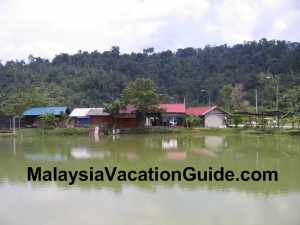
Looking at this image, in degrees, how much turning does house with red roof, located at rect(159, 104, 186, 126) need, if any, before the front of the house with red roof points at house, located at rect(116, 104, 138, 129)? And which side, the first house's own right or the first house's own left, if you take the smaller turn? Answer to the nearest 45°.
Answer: approximately 90° to the first house's own right

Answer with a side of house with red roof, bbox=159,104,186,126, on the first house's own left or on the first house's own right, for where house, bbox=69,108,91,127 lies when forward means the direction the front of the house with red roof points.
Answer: on the first house's own right

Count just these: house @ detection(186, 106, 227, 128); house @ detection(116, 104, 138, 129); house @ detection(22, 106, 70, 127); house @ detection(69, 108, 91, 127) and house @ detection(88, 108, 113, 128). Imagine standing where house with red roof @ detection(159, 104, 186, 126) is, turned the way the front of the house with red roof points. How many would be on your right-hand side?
4

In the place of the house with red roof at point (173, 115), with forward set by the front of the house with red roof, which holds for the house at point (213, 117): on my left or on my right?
on my left

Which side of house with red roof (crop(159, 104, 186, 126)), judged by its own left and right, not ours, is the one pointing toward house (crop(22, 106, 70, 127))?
right

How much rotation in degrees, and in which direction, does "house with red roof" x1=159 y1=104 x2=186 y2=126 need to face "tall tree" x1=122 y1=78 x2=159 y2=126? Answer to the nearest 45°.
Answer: approximately 45° to its right

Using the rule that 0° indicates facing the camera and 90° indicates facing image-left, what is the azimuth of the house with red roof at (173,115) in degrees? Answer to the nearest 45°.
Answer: approximately 0°

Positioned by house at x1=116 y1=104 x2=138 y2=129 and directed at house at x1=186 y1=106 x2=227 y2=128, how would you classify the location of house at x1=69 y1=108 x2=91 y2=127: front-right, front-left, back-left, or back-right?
back-left

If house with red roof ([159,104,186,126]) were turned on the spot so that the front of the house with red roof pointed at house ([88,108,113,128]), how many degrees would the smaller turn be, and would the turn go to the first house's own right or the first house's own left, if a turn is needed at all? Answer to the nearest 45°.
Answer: approximately 90° to the first house's own right
